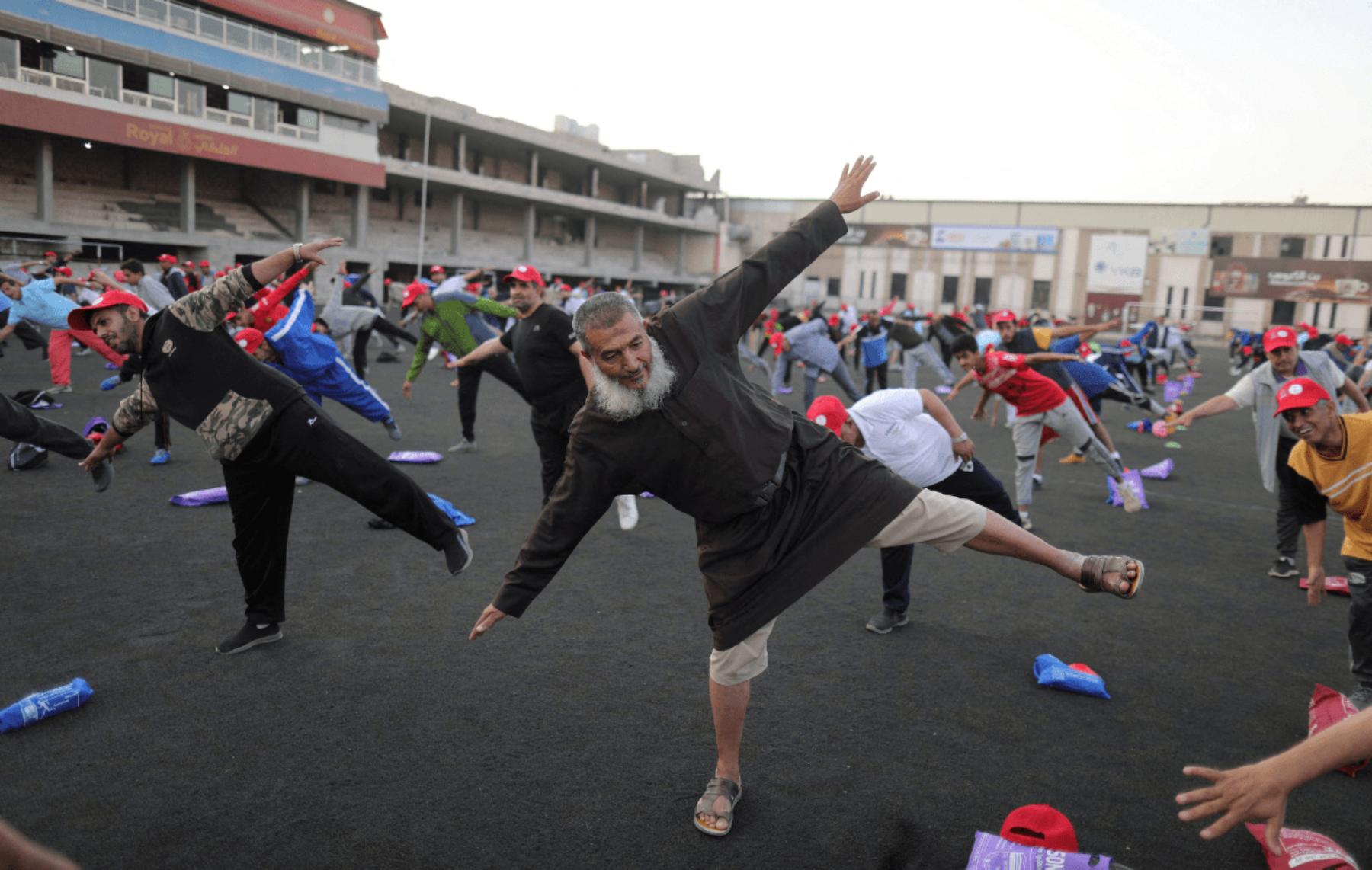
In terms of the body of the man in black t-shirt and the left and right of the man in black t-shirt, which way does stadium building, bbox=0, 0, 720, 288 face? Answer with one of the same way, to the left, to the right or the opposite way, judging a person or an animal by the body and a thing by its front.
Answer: to the left

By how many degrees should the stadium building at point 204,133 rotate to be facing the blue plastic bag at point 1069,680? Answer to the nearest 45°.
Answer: approximately 45° to its right

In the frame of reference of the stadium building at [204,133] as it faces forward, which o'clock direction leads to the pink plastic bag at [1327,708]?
The pink plastic bag is roughly at 1 o'clock from the stadium building.

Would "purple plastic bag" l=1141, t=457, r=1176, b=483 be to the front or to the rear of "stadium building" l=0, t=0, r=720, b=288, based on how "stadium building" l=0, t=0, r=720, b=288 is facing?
to the front

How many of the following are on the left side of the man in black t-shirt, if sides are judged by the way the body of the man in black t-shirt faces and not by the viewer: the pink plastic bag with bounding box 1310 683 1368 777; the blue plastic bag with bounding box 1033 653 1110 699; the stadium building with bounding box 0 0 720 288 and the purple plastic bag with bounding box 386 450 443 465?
2

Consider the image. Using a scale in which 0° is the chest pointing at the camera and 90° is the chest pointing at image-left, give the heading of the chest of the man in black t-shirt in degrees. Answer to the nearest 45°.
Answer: approximately 45°

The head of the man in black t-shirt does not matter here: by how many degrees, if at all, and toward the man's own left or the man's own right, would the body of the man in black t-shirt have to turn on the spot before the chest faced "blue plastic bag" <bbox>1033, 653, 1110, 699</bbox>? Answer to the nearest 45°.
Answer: approximately 90° to the man's own left

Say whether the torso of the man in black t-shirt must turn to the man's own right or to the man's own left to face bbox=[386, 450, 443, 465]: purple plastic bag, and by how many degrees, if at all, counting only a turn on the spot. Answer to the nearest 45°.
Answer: approximately 90° to the man's own right

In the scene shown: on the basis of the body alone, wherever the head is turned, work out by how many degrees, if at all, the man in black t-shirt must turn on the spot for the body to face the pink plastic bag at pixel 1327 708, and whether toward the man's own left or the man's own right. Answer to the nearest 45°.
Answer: approximately 90° to the man's own left

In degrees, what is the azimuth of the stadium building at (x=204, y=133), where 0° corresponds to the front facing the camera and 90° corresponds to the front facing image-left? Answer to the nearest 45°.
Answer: approximately 315°

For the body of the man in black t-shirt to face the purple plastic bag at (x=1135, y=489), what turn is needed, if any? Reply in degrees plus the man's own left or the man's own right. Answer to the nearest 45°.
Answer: approximately 135° to the man's own left

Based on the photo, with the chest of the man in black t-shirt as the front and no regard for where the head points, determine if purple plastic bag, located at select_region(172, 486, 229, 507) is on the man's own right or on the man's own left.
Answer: on the man's own right

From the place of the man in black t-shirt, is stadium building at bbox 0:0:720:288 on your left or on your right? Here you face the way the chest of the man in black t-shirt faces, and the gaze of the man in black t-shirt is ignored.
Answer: on your right
